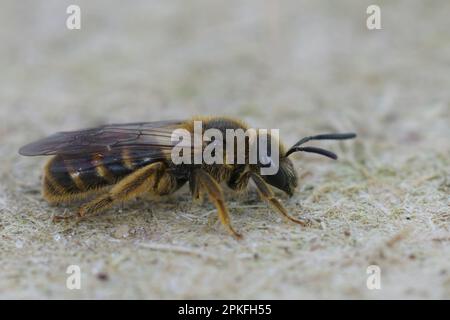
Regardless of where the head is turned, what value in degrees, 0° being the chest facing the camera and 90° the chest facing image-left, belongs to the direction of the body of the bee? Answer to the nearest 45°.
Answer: approximately 270°
